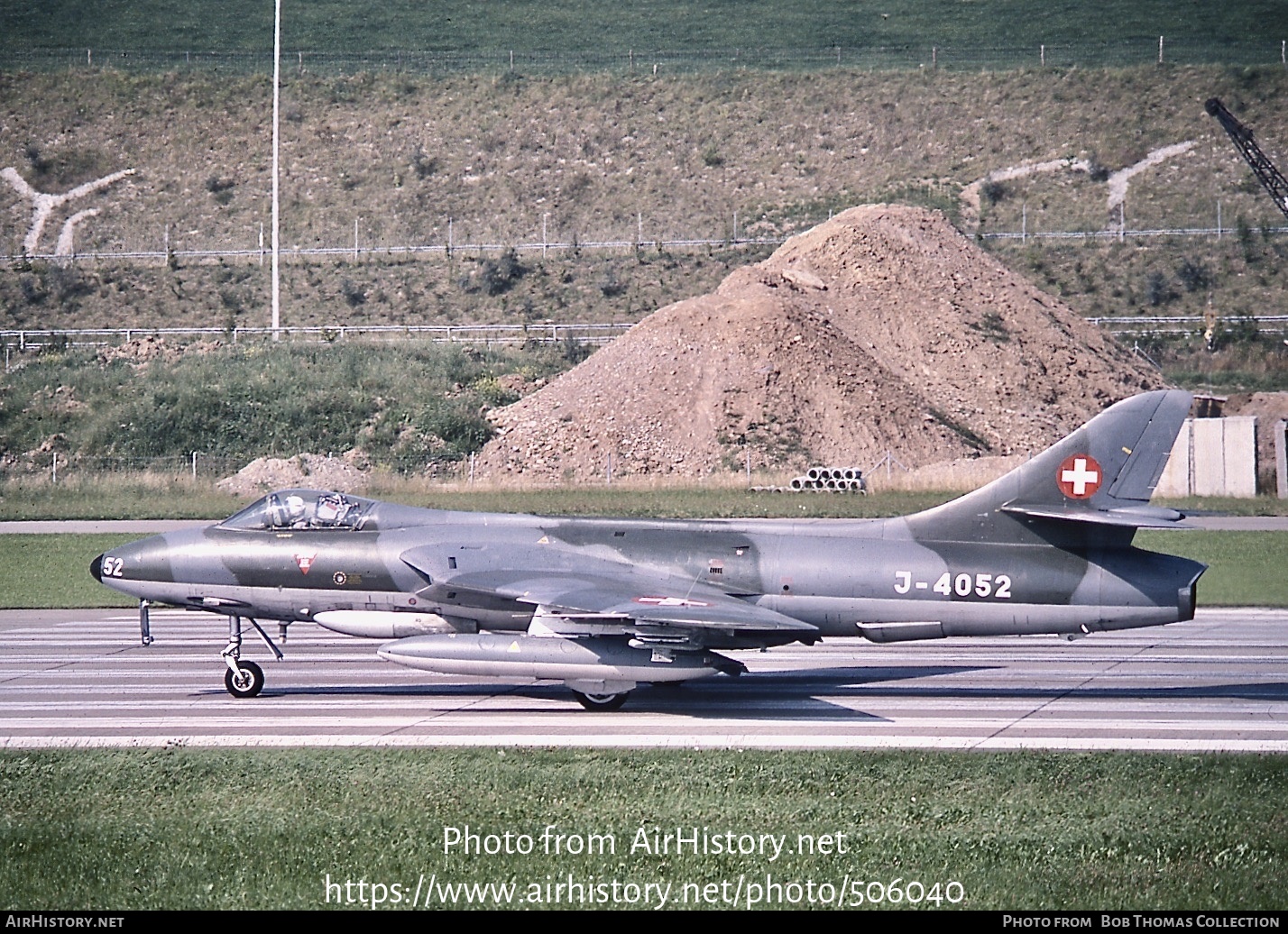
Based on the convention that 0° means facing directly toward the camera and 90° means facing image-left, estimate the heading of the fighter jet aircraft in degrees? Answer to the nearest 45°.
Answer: approximately 90°

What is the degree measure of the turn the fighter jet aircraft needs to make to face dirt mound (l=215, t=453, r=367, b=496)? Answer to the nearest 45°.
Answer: approximately 90° to its right
